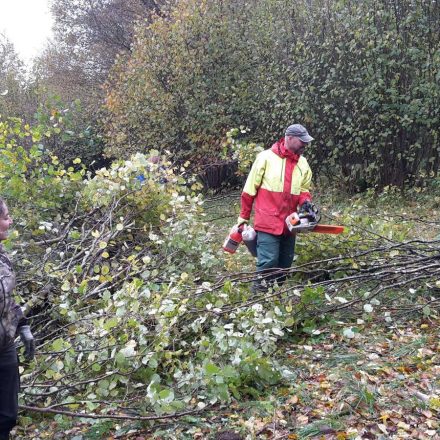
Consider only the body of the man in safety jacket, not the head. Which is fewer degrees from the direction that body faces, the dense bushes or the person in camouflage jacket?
the person in camouflage jacket

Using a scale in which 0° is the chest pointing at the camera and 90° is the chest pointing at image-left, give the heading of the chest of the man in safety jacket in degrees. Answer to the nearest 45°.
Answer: approximately 315°

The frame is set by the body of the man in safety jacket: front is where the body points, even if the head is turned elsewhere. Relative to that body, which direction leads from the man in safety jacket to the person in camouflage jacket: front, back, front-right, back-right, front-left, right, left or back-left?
right

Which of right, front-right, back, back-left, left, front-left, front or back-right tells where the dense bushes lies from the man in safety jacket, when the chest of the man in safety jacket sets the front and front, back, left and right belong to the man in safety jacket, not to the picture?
back-left

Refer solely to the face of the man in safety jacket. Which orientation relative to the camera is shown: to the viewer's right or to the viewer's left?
to the viewer's right

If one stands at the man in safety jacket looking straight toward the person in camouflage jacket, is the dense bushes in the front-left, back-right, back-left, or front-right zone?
back-right
